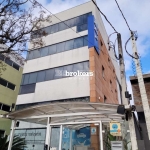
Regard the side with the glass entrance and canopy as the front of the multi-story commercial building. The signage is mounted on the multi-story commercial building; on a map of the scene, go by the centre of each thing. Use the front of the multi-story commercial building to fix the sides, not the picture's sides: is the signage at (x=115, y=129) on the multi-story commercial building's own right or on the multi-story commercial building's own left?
on the multi-story commercial building's own left

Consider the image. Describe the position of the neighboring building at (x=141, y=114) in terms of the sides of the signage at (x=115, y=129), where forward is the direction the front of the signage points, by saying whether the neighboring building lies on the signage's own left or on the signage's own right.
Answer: on the signage's own left

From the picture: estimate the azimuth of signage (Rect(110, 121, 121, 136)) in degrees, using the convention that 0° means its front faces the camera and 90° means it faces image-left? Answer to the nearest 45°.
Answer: approximately 0°

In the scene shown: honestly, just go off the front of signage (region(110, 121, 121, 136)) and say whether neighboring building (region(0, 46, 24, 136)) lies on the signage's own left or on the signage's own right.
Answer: on the signage's own right

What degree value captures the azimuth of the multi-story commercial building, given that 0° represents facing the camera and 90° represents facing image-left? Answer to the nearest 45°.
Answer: approximately 45°

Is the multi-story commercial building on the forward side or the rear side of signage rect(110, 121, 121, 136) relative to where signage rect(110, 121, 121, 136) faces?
on the rear side

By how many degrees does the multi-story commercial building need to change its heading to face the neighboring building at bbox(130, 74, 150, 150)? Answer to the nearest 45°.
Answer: approximately 90° to its left

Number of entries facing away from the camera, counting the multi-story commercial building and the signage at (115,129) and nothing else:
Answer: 0

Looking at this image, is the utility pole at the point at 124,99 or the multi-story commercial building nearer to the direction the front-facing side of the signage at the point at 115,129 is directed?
the utility pole

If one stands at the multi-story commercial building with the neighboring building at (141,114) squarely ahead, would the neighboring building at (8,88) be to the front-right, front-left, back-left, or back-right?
back-right

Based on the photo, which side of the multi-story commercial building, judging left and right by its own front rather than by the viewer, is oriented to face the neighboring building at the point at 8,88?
right
